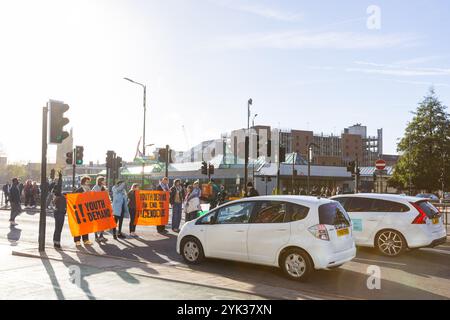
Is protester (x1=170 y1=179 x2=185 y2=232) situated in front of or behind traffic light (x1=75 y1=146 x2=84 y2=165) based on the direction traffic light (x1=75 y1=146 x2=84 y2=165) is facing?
in front

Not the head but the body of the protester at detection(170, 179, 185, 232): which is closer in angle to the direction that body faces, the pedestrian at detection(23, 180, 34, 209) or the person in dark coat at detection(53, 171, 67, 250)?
the person in dark coat

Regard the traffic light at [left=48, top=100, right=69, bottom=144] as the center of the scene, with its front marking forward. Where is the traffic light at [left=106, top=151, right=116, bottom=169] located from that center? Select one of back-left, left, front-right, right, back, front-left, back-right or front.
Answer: left

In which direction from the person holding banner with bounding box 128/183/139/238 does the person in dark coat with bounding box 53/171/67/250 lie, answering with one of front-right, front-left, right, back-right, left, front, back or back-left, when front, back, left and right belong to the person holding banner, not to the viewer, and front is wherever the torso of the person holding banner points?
back-right

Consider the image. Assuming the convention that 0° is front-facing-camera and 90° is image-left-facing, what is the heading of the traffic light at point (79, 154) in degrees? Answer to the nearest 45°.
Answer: approximately 0°

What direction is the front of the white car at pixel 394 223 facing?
to the viewer's left

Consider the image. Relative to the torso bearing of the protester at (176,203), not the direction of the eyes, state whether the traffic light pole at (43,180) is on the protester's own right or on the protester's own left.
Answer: on the protester's own right

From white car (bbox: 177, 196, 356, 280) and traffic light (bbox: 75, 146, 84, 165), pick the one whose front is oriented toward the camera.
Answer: the traffic light

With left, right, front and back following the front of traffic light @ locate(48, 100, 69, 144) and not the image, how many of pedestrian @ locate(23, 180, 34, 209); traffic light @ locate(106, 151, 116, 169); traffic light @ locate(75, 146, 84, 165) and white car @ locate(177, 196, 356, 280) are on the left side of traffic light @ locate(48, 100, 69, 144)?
3

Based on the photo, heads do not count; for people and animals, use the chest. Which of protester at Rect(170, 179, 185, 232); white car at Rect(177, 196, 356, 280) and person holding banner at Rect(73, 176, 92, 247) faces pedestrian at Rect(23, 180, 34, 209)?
the white car

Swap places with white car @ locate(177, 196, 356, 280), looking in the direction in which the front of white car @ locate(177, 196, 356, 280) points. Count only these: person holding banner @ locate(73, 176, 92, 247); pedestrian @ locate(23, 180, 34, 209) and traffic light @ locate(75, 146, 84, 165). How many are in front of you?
3

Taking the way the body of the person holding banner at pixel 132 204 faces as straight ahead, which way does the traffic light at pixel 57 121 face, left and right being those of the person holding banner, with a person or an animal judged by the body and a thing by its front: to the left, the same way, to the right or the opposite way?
the same way

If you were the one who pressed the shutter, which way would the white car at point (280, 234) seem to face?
facing away from the viewer and to the left of the viewer

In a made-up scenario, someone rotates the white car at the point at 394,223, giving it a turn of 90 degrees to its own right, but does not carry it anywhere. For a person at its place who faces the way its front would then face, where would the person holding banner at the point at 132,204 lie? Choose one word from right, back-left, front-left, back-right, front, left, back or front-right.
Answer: left

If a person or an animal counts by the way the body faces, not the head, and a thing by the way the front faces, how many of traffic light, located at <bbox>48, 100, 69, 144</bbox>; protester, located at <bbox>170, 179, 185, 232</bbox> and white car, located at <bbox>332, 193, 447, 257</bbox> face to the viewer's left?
1
